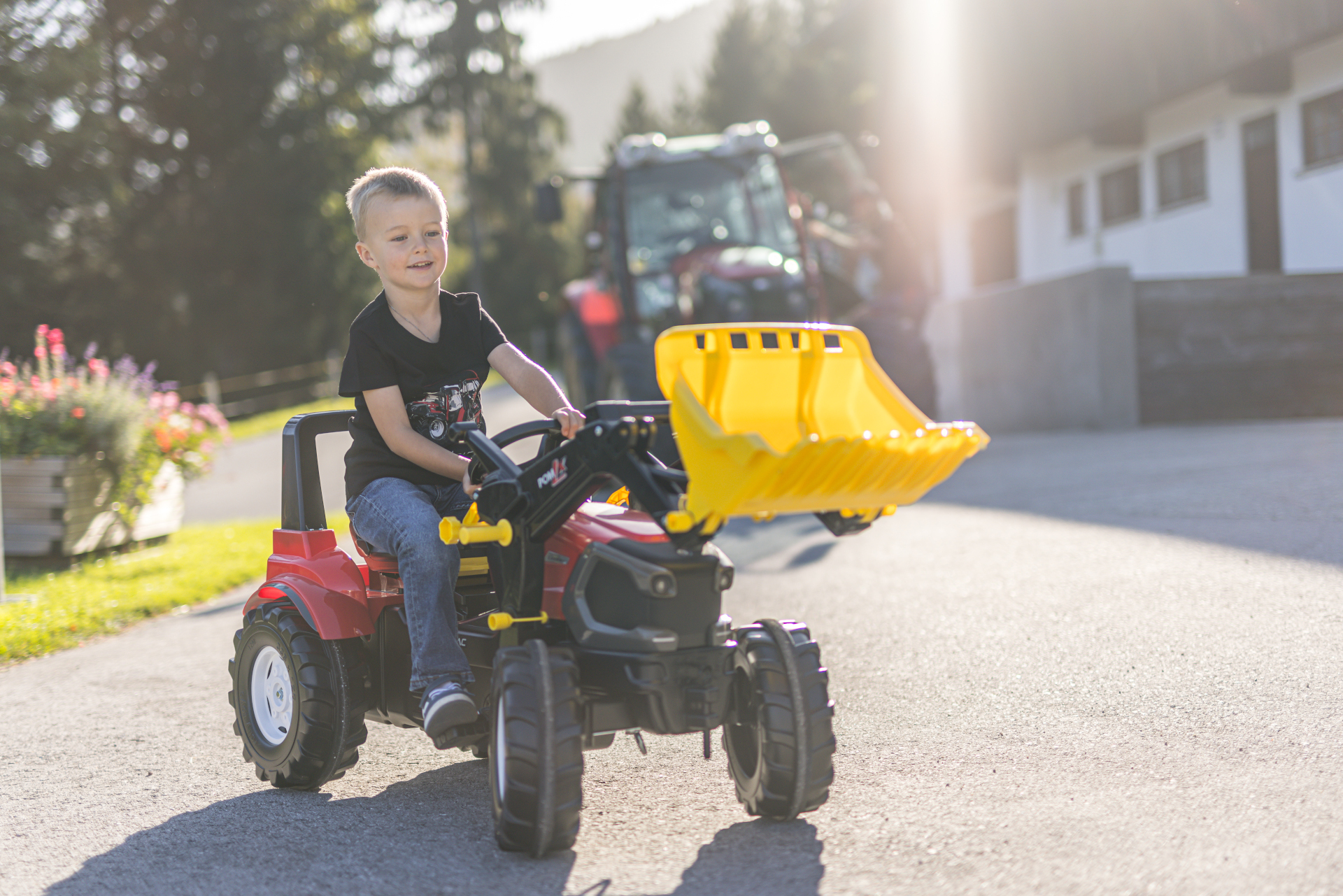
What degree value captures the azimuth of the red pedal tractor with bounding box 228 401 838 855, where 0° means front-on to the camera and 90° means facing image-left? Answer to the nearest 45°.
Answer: approximately 315°

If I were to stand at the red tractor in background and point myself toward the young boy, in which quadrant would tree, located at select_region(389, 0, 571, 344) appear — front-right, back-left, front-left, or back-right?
back-right

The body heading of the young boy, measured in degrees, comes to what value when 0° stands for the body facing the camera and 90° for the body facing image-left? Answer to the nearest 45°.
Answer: approximately 315°

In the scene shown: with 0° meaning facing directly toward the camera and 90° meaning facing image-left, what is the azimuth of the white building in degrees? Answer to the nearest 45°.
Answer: approximately 45°

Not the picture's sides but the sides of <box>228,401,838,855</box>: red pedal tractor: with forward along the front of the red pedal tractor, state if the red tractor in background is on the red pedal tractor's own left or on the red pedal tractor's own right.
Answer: on the red pedal tractor's own left

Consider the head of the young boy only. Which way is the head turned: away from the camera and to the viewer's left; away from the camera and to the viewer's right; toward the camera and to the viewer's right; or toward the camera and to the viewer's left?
toward the camera and to the viewer's right

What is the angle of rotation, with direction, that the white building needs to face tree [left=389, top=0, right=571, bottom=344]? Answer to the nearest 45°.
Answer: approximately 90° to its right

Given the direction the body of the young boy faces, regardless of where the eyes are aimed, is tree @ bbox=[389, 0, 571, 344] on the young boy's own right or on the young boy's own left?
on the young boy's own left

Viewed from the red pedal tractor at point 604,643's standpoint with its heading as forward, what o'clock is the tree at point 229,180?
The tree is roughly at 7 o'clock from the red pedal tractor.

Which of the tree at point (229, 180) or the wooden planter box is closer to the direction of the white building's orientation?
the wooden planter box

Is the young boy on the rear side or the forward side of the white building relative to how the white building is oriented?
on the forward side

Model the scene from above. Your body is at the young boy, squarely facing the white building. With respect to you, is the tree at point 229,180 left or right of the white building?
left

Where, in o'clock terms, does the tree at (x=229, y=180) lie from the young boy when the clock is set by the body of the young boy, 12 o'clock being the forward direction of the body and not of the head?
The tree is roughly at 7 o'clock from the young boy.
